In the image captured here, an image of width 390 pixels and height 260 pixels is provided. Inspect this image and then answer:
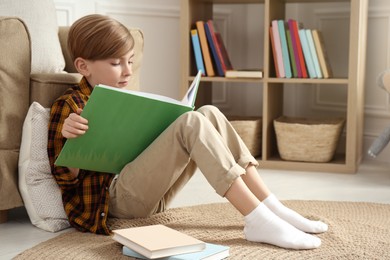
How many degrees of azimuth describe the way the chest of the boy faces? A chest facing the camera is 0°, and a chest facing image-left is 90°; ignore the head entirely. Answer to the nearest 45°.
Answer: approximately 270°

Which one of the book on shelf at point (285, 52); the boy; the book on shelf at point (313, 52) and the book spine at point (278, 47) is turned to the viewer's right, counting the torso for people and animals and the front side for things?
the boy

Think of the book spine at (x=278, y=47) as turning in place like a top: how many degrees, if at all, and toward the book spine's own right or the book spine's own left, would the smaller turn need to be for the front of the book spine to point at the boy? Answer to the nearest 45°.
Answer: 0° — it already faces them

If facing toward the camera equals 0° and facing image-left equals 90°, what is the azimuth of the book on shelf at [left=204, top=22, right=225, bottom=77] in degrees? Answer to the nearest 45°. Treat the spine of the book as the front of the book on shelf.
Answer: approximately 0°

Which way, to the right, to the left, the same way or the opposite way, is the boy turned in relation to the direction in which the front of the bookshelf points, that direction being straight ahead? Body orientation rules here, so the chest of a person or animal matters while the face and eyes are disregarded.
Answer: to the left

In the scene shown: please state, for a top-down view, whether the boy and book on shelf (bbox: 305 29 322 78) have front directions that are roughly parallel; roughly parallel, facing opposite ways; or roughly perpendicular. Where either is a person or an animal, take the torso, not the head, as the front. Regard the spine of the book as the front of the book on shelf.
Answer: roughly perpendicular

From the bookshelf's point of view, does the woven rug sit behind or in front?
in front

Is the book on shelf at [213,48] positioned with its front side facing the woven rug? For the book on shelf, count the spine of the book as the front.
yes
